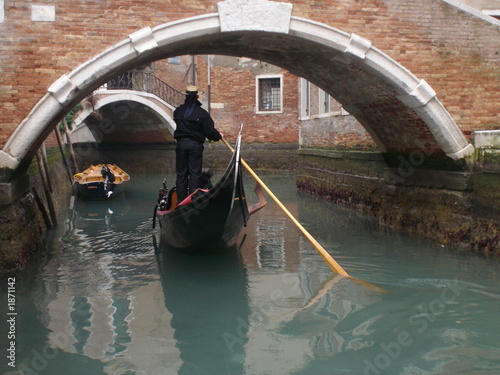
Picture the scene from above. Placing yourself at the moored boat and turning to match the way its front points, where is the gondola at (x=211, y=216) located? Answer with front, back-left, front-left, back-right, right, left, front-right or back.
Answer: back

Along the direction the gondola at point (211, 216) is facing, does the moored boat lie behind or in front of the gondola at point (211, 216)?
in front

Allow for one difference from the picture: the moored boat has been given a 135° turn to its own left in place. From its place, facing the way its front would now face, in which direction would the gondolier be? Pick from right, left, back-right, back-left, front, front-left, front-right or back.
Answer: front-left

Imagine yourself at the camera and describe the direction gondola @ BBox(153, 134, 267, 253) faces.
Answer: facing away from the viewer and to the left of the viewer

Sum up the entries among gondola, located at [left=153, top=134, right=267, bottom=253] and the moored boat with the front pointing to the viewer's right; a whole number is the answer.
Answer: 0

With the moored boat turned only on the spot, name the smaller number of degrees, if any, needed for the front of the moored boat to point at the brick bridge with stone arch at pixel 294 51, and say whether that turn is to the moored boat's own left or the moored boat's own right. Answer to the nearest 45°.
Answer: approximately 180°
